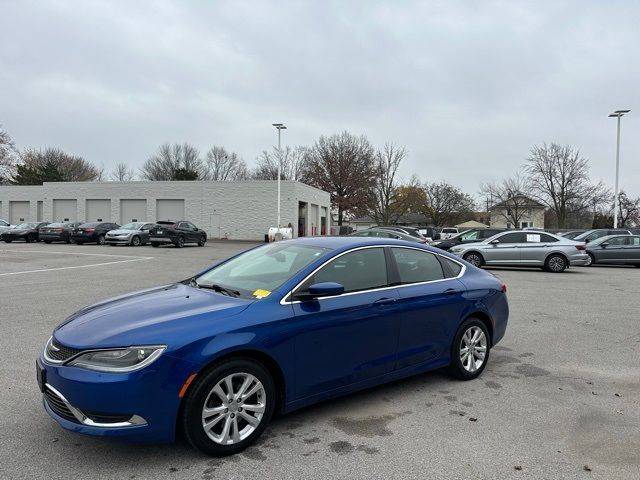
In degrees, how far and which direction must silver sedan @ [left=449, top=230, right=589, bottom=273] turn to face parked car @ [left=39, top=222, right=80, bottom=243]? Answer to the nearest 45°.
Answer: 0° — it already faces it

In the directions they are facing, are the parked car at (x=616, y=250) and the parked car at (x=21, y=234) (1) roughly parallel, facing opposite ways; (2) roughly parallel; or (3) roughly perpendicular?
roughly perpendicular

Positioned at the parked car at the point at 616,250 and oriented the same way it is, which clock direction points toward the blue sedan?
The blue sedan is roughly at 9 o'clock from the parked car.

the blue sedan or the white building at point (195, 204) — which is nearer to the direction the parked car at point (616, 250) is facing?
the white building

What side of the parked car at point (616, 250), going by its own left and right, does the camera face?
left

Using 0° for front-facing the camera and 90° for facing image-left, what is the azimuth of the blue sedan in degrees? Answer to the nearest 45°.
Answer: approximately 45°

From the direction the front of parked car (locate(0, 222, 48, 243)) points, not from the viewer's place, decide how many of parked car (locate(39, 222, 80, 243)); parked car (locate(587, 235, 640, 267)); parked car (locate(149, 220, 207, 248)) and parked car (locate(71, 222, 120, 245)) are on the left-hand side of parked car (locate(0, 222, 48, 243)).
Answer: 4

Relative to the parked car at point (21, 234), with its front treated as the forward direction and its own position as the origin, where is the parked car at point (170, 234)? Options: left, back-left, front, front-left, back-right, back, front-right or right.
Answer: left

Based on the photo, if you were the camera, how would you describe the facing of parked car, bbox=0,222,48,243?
facing the viewer and to the left of the viewer

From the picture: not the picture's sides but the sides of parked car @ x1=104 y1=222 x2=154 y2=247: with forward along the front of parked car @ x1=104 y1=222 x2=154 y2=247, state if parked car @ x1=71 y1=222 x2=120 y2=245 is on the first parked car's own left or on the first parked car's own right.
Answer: on the first parked car's own right

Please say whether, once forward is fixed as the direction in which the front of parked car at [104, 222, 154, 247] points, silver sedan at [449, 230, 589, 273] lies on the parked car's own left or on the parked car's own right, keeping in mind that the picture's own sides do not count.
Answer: on the parked car's own left

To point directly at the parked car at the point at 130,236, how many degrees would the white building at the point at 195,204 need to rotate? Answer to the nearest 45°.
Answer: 0° — it already faces it

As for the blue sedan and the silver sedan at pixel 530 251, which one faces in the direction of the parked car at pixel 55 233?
the silver sedan

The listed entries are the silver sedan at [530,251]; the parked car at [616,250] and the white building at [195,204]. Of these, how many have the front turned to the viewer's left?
2

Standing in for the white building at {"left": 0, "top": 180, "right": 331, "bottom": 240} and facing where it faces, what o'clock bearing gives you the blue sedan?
The blue sedan is roughly at 12 o'clock from the white building.

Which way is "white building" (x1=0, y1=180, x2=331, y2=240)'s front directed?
toward the camera

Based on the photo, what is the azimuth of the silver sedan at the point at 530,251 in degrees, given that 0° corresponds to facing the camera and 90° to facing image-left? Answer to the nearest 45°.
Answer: approximately 90°

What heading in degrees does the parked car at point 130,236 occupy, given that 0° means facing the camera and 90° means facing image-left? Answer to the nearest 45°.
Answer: approximately 45°
